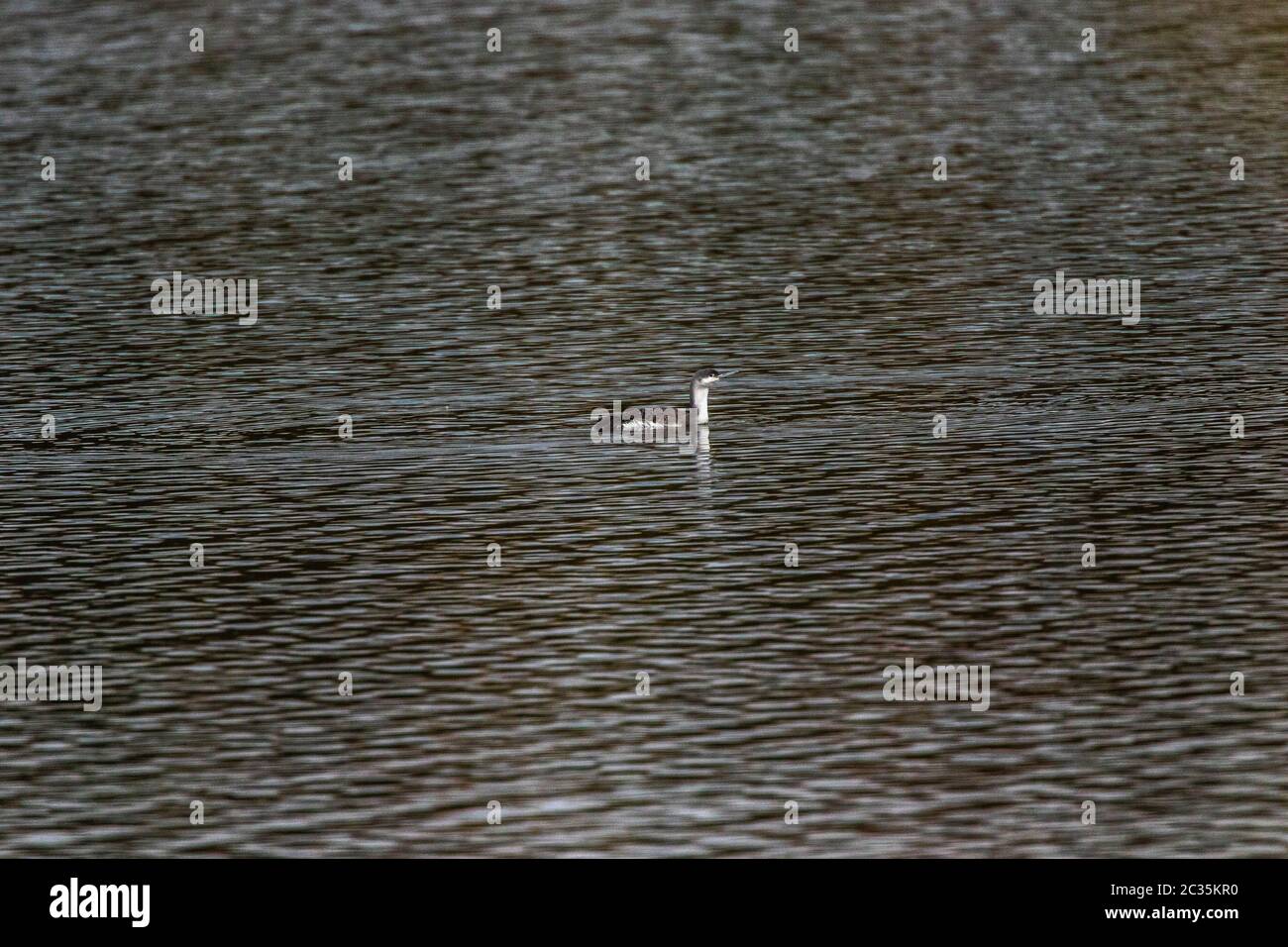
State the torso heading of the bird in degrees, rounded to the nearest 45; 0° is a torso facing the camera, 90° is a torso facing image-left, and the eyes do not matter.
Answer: approximately 270°
